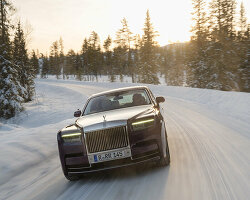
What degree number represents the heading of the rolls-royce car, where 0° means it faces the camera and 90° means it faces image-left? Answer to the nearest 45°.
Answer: approximately 0°

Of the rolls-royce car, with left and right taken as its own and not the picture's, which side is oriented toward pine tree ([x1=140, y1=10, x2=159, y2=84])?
back

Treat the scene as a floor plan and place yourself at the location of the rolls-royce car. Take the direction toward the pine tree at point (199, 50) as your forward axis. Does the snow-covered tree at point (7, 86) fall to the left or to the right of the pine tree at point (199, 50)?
left

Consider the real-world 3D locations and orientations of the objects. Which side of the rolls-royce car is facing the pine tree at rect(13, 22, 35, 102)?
back

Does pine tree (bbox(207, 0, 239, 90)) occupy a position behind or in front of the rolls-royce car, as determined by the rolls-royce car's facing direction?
behind

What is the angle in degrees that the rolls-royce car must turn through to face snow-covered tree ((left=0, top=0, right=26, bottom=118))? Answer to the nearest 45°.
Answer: approximately 135° to its right

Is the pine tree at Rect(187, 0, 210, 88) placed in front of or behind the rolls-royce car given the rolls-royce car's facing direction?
behind
